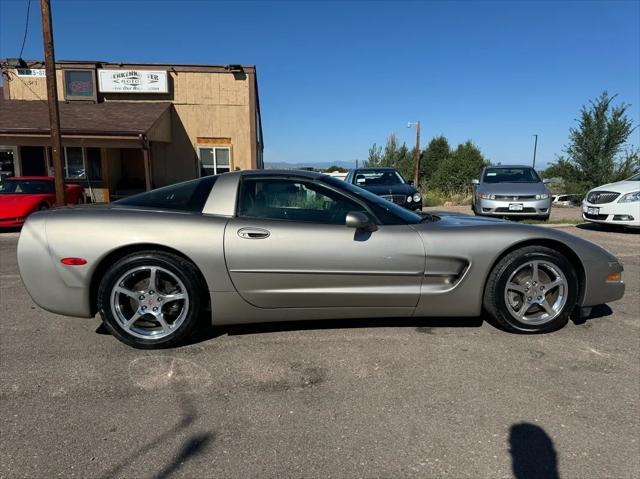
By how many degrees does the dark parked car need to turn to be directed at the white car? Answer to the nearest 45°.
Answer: approximately 45° to its left

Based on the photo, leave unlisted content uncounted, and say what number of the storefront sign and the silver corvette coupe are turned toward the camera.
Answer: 1

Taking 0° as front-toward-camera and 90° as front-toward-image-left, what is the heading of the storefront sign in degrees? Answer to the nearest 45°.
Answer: approximately 0°

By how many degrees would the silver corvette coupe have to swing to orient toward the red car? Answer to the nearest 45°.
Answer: approximately 135° to its left

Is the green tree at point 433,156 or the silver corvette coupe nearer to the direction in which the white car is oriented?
the silver corvette coupe

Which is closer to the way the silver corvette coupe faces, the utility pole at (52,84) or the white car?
the white car

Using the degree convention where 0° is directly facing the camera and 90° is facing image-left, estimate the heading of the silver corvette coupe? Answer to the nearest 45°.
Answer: approximately 270°

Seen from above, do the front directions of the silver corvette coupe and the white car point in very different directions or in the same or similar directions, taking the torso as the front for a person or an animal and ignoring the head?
very different directions

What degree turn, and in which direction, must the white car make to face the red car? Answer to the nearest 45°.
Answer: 0° — it already faces it

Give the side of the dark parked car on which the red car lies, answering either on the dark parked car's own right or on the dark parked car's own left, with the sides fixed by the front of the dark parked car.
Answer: on the dark parked car's own right

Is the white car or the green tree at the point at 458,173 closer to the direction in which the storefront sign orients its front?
the white car
